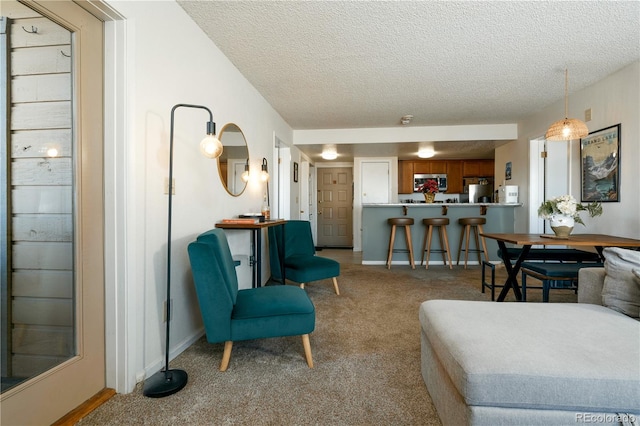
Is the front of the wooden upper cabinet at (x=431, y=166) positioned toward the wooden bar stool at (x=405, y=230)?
yes

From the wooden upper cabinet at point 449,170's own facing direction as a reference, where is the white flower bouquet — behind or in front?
in front

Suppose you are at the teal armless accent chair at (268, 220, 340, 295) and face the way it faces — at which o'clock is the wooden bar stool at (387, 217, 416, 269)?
The wooden bar stool is roughly at 9 o'clock from the teal armless accent chair.

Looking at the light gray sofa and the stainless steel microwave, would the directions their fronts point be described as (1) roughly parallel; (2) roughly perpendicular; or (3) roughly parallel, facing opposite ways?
roughly perpendicular

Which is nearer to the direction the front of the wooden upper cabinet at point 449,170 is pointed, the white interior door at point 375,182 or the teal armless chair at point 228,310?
the teal armless chair

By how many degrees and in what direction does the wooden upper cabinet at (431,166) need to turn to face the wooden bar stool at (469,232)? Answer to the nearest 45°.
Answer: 0° — it already faces it

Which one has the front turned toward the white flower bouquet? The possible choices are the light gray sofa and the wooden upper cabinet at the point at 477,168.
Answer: the wooden upper cabinet

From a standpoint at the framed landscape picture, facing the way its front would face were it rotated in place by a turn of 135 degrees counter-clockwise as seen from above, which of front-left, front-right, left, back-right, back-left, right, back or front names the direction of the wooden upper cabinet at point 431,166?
back-left

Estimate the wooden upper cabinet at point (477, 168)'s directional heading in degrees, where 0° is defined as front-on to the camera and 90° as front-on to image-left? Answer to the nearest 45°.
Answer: approximately 0°

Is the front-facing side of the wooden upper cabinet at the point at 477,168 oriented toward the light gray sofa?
yes

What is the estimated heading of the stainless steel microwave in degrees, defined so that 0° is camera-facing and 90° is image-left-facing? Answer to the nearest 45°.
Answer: approximately 0°

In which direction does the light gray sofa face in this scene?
to the viewer's left
